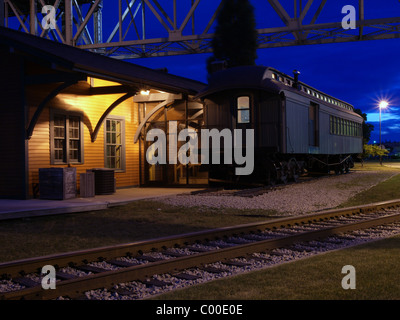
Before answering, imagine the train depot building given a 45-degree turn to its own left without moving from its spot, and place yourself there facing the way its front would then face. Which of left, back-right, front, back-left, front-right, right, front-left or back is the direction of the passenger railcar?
front

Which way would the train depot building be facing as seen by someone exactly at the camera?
facing the viewer and to the right of the viewer

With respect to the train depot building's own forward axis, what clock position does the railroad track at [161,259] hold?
The railroad track is roughly at 1 o'clock from the train depot building.

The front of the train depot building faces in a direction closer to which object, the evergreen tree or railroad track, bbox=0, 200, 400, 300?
the railroad track

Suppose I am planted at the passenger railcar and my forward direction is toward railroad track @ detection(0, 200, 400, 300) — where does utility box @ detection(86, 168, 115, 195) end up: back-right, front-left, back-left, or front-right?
front-right

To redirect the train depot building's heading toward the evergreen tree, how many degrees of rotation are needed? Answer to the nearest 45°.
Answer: approximately 90° to its left
